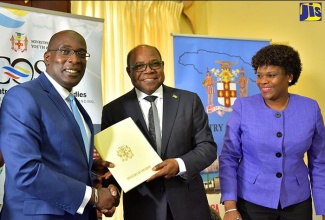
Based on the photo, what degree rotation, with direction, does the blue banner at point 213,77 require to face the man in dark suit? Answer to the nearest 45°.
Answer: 0° — it already faces them

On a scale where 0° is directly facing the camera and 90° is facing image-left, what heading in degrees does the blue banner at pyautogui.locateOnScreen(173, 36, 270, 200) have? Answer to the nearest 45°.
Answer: approximately 0°

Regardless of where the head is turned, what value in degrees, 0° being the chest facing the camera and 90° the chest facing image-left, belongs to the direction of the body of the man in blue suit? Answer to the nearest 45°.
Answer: approximately 315°

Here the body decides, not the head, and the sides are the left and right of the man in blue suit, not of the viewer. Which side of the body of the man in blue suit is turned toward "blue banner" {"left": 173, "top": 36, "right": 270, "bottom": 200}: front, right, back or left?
left
